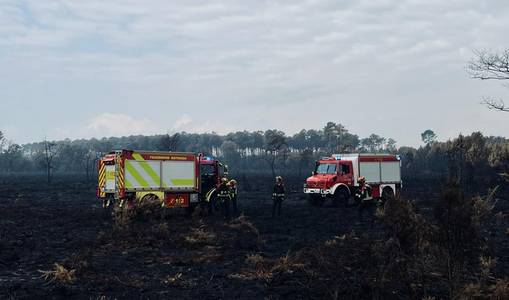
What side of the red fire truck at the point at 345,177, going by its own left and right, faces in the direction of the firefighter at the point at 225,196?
front

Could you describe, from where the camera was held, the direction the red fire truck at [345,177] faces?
facing the viewer and to the left of the viewer

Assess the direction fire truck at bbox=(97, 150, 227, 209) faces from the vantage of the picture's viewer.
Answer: facing away from the viewer and to the right of the viewer

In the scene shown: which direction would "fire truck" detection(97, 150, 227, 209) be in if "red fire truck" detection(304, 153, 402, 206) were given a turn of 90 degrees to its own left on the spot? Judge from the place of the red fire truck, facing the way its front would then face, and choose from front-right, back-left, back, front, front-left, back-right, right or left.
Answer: right

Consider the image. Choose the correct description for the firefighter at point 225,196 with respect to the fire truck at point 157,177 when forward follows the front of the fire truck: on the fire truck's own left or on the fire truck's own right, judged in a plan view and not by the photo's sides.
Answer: on the fire truck's own right
